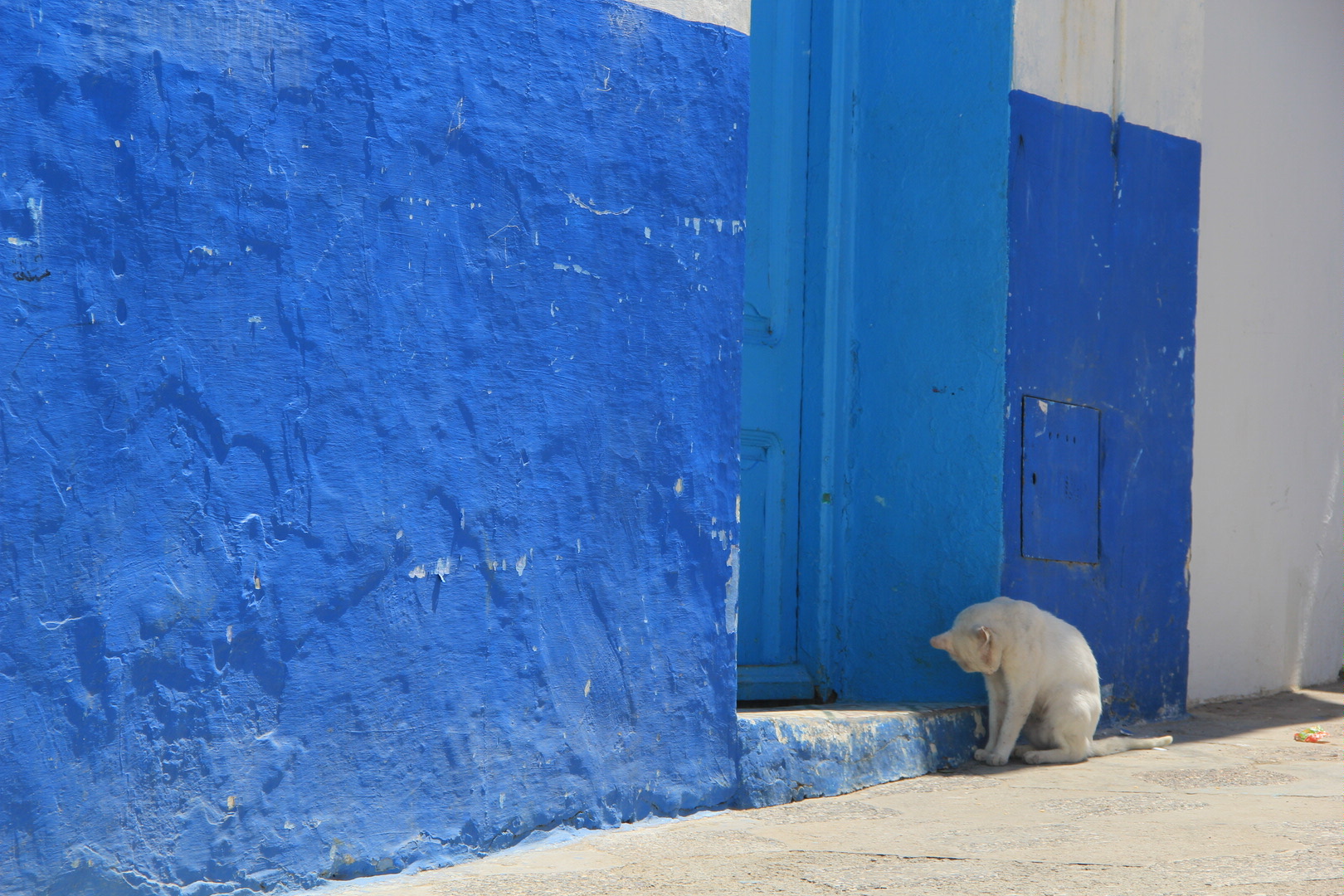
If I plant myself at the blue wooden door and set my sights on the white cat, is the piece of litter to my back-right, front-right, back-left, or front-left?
front-left

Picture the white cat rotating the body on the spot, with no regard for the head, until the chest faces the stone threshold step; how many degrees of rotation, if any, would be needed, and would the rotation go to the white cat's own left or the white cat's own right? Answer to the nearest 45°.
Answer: approximately 45° to the white cat's own left

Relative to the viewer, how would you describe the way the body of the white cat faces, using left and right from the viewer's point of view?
facing to the left of the viewer

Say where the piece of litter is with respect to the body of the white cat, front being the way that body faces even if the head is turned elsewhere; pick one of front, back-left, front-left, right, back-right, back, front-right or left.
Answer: back-right
